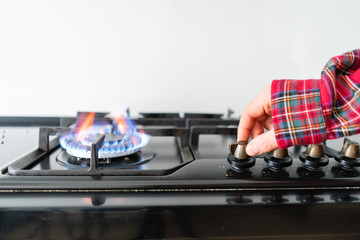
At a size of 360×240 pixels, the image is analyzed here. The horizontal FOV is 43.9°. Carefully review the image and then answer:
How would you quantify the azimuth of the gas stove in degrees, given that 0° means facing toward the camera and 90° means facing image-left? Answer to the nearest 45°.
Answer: approximately 0°
